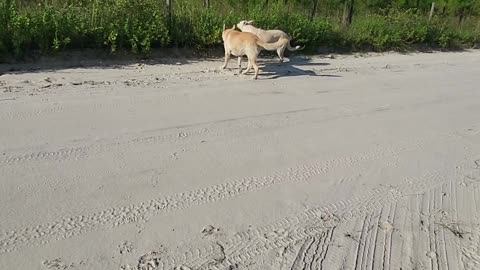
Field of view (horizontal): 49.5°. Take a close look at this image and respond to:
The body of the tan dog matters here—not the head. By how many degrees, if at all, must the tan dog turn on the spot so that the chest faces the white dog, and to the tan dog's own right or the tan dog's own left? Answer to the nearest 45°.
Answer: approximately 45° to the tan dog's own right

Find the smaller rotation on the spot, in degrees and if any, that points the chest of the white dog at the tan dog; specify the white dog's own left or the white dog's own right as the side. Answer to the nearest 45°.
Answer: approximately 90° to the white dog's own left

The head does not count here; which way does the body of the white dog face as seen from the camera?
to the viewer's left
